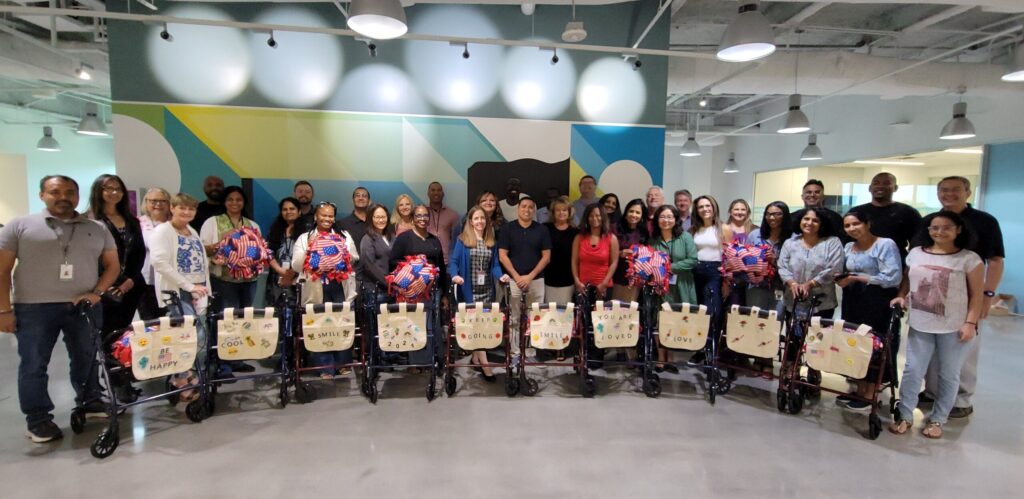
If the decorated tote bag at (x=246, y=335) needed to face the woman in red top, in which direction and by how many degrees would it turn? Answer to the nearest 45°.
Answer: approximately 90° to its left

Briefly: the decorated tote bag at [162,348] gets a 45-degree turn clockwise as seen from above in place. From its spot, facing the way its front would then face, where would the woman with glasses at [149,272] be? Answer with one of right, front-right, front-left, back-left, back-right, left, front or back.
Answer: back-right

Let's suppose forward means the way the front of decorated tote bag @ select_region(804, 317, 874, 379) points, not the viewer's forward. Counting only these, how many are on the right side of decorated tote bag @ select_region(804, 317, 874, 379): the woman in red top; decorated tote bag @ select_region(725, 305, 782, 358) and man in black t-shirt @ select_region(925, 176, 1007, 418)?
2

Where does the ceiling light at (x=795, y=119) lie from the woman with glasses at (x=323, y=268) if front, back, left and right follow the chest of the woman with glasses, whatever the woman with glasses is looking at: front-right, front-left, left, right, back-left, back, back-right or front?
left

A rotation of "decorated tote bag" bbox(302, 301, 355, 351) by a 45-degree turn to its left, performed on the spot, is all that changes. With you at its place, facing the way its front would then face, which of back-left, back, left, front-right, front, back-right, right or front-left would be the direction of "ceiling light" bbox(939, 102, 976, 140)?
front-left

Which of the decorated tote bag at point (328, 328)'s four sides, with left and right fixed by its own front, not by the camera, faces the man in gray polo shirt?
right

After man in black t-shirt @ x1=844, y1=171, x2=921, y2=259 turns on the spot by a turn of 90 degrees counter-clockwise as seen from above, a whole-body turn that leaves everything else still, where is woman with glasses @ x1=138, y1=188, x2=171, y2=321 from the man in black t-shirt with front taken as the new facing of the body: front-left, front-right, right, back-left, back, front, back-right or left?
back-right

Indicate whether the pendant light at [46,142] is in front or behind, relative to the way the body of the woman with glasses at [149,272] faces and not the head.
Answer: behind
